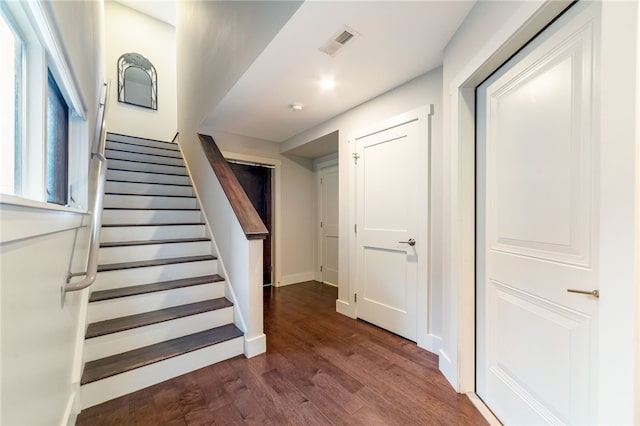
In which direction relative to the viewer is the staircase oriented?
toward the camera

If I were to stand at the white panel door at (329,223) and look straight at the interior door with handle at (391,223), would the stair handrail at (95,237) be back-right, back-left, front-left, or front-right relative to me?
front-right

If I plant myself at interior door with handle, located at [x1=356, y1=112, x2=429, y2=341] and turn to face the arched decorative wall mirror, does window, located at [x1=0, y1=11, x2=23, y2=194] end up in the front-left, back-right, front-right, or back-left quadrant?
front-left

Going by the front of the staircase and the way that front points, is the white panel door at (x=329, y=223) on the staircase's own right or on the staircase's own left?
on the staircase's own left

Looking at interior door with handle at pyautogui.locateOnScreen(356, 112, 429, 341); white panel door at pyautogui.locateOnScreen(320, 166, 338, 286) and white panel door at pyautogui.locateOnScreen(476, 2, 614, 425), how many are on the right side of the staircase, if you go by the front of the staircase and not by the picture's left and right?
0

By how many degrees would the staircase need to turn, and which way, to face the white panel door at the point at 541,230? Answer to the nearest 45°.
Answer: approximately 45° to its left
